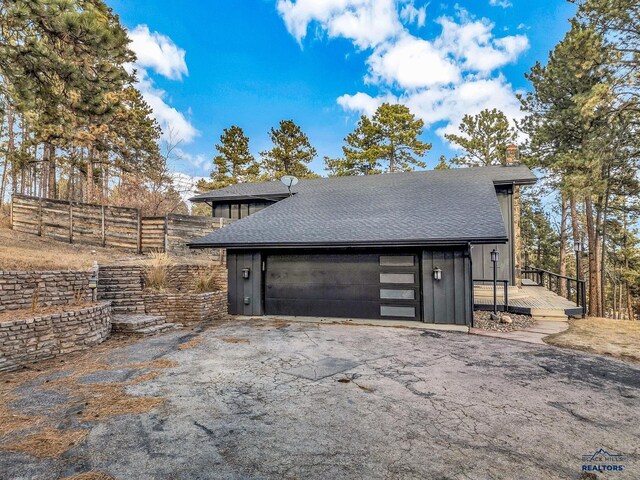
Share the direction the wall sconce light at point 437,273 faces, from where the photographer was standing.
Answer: facing the viewer

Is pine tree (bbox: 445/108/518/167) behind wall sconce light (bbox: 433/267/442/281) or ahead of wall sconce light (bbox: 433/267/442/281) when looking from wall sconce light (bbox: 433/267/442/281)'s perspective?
behind

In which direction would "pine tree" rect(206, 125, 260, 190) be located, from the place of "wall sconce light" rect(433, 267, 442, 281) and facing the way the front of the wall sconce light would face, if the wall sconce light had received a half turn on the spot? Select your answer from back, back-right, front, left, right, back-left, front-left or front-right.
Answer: front-left

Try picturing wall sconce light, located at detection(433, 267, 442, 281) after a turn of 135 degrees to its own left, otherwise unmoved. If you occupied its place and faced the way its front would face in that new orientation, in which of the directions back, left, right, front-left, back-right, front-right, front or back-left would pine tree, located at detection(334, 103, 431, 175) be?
front-left

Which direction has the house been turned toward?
toward the camera

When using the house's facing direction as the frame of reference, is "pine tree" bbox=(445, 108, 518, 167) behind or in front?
behind

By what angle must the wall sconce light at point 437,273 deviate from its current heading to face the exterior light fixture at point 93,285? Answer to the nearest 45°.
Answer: approximately 45° to its right

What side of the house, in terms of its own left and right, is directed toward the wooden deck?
left

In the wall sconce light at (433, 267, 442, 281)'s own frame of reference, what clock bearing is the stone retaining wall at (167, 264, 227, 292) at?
The stone retaining wall is roughly at 3 o'clock from the wall sconce light.

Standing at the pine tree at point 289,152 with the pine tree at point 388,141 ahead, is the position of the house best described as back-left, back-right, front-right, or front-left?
front-right

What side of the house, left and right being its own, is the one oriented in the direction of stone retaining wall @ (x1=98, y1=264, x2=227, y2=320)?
right

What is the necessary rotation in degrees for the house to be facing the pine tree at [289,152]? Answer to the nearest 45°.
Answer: approximately 180°

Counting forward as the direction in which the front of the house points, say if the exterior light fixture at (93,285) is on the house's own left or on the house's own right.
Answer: on the house's own right
